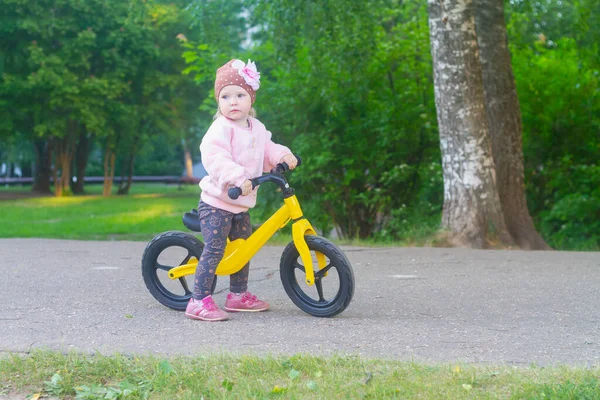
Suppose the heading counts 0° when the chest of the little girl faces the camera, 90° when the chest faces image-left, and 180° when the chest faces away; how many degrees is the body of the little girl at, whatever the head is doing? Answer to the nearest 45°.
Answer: approximately 315°

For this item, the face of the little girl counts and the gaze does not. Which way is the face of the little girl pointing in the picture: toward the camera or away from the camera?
toward the camera

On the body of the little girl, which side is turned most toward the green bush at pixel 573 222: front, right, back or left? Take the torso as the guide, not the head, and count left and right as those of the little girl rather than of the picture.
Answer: left
